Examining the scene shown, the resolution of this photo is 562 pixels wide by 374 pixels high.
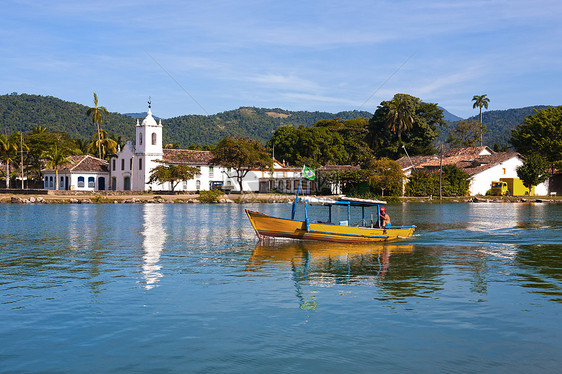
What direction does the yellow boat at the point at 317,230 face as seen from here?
to the viewer's left
